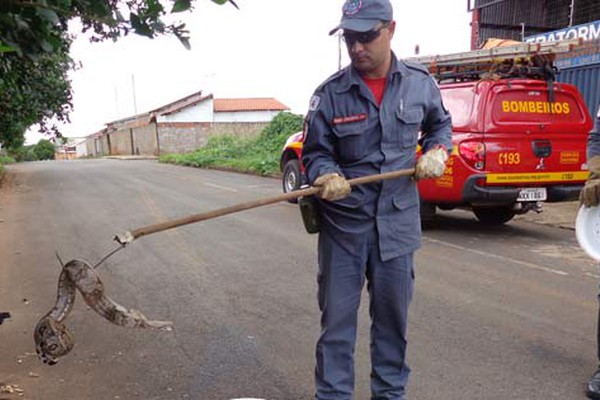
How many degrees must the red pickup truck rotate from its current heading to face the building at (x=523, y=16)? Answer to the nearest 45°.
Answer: approximately 45° to its right

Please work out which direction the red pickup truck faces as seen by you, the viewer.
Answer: facing away from the viewer and to the left of the viewer

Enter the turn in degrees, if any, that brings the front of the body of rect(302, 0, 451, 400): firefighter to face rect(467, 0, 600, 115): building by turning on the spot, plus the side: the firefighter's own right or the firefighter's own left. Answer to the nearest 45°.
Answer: approximately 180°

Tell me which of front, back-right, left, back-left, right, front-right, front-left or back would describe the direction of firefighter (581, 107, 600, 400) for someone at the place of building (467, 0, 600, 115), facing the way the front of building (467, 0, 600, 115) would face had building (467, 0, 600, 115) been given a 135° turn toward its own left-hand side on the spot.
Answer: right

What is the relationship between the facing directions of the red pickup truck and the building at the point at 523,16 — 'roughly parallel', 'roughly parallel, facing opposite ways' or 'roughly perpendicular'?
roughly perpendicular

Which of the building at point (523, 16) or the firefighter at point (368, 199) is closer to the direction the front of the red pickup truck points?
the building

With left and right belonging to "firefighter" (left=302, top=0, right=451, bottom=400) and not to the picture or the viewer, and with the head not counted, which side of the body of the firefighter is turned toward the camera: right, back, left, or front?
front

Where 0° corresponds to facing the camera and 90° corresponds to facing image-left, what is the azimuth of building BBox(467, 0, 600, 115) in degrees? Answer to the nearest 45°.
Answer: approximately 45°

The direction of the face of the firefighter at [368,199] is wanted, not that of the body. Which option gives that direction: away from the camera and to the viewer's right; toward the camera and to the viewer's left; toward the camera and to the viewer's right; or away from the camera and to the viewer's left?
toward the camera and to the viewer's left

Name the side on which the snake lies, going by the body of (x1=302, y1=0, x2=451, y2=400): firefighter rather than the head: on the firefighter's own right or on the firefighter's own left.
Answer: on the firefighter's own right

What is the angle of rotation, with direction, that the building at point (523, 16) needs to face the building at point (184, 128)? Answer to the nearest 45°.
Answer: approximately 90° to its right

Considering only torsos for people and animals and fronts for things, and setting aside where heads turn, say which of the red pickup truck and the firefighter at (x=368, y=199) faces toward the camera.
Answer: the firefighter
